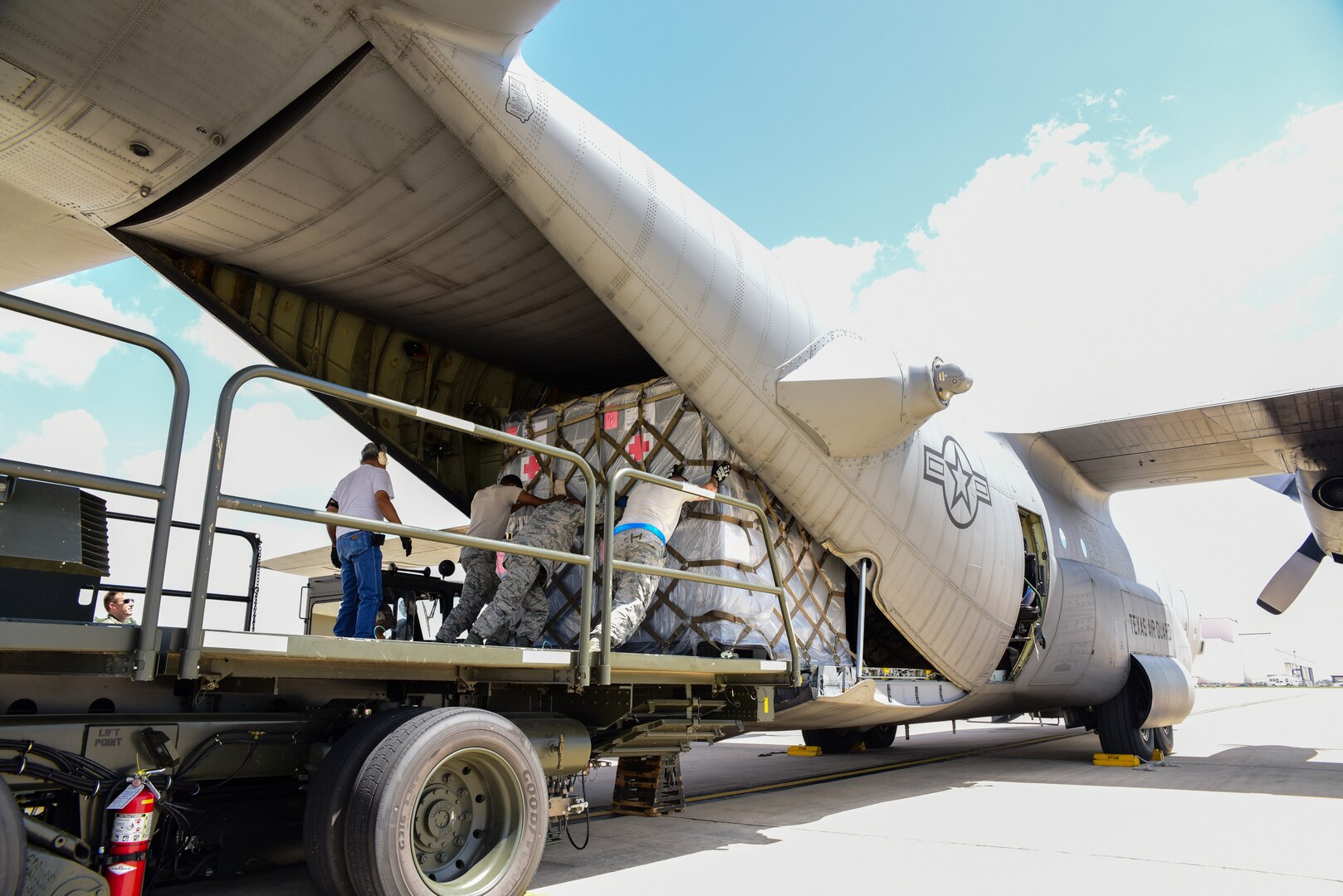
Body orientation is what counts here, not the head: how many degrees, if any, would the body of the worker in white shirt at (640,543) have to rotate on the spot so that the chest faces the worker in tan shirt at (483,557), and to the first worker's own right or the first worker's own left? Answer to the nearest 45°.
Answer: approximately 90° to the first worker's own left

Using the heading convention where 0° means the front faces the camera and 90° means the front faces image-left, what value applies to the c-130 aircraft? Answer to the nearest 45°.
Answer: approximately 225°

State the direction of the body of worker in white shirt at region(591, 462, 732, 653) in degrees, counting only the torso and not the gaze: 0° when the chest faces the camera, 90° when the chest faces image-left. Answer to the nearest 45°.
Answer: approximately 225°

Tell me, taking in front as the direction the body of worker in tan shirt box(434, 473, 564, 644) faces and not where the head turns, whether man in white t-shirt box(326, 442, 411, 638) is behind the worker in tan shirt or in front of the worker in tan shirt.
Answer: behind

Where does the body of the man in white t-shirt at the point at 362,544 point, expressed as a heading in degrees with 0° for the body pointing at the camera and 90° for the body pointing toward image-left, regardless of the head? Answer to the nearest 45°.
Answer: approximately 225°

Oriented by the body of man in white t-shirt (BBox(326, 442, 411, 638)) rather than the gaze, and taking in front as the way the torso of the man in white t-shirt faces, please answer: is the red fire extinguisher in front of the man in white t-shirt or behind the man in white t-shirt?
behind

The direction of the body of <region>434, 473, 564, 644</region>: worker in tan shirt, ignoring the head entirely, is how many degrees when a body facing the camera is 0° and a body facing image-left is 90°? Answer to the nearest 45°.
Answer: approximately 225°

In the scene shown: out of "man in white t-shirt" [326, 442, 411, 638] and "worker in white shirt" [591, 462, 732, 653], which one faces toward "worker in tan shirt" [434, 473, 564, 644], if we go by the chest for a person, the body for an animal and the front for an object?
the man in white t-shirt

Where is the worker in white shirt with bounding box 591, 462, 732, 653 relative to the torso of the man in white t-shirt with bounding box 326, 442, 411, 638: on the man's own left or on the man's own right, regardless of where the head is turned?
on the man's own right

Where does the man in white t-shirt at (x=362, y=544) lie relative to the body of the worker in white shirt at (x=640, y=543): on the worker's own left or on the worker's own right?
on the worker's own left
